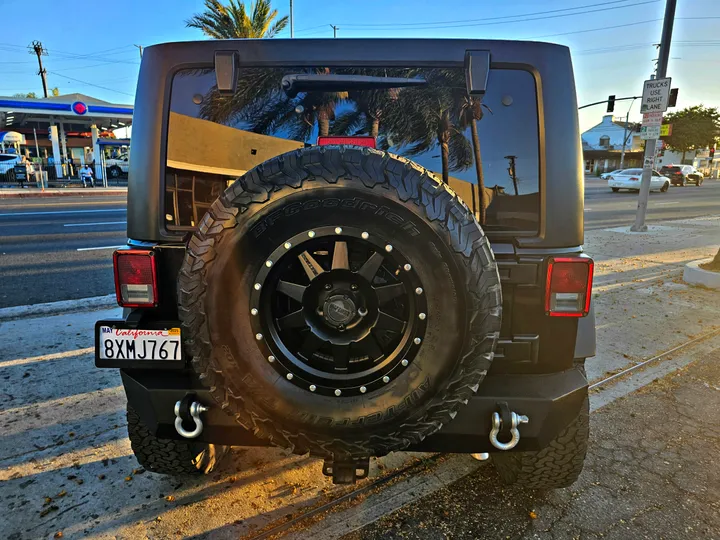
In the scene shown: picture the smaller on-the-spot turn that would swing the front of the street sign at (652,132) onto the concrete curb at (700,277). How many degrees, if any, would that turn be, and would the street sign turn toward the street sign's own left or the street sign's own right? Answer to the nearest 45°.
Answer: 0° — it already faces it

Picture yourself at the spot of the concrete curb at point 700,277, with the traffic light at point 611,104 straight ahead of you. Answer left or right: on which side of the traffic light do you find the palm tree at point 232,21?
left

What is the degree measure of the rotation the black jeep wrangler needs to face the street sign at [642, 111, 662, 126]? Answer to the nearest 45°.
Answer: approximately 45° to its right

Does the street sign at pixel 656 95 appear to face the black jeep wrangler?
yes

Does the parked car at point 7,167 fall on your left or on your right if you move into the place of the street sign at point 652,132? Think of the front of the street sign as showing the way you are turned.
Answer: on your right

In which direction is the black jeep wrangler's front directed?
away from the camera

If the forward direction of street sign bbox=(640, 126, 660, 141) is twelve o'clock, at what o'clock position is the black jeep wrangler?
The black jeep wrangler is roughly at 12 o'clock from the street sign.

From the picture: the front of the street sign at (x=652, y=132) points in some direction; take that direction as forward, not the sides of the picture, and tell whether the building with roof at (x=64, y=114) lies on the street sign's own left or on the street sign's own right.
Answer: on the street sign's own right

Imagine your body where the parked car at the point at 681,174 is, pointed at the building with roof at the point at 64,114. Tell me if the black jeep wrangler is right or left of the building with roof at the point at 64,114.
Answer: left
